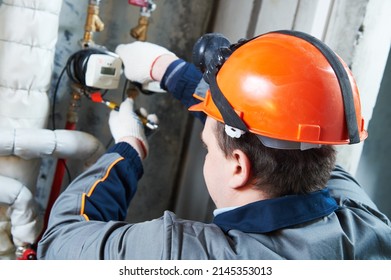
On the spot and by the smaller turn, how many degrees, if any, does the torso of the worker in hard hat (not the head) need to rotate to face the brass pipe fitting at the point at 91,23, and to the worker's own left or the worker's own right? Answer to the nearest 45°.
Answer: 0° — they already face it

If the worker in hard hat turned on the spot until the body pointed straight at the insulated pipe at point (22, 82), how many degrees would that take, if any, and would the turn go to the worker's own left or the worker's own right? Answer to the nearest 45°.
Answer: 0° — they already face it

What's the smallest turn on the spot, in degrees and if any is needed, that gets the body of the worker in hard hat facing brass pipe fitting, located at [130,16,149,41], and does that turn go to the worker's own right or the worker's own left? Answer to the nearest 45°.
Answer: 0° — they already face it

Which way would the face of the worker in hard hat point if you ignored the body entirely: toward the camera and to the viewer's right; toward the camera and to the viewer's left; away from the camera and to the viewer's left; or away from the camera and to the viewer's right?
away from the camera and to the viewer's left

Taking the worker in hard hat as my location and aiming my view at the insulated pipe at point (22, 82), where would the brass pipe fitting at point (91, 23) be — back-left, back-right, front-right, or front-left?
front-right

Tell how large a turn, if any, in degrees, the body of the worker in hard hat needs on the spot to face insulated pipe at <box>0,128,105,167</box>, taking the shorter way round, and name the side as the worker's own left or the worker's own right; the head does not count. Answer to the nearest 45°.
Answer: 0° — they already face it

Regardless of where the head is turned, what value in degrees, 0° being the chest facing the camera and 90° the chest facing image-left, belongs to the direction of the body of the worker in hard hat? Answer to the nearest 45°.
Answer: approximately 135°
